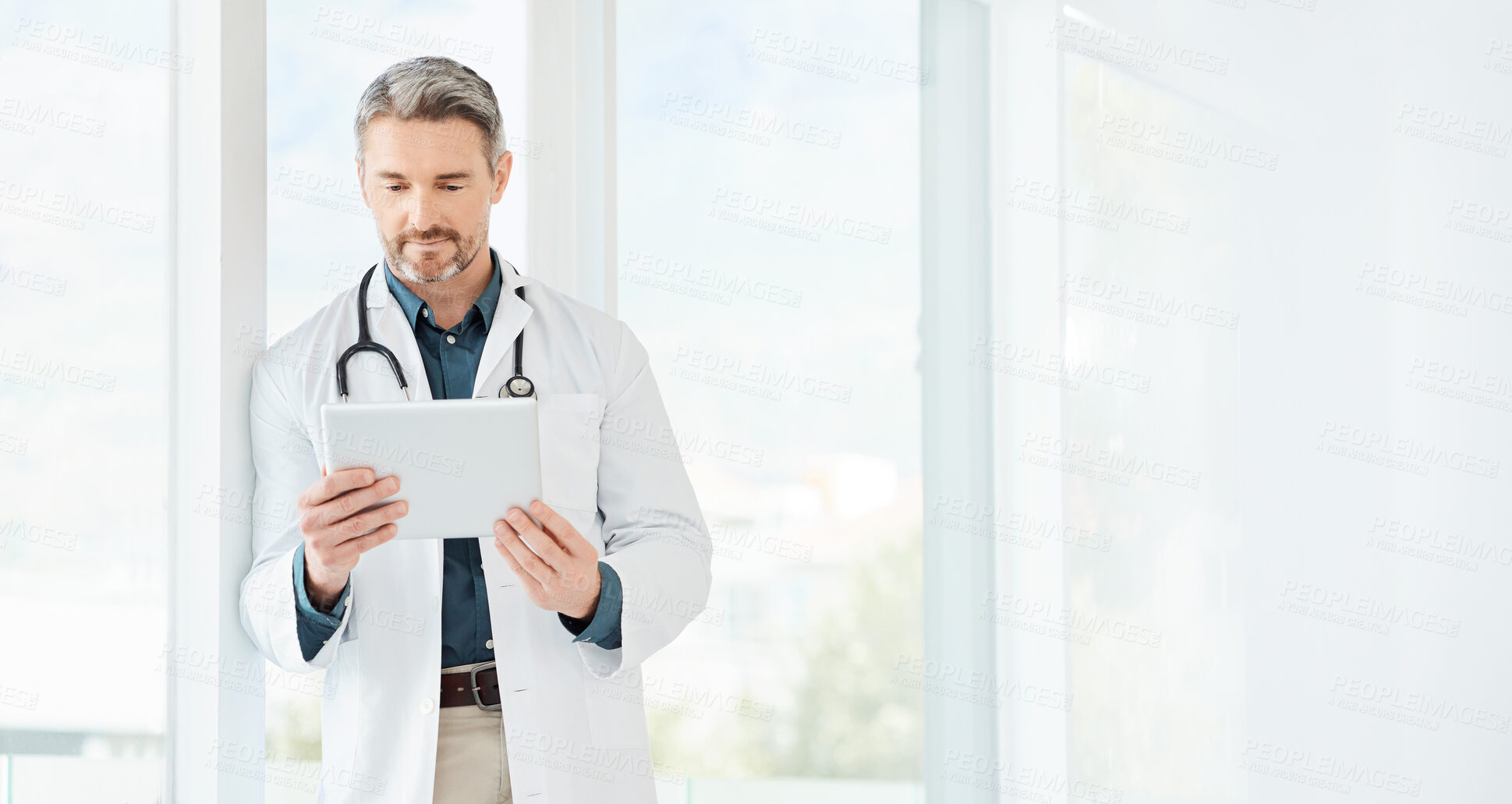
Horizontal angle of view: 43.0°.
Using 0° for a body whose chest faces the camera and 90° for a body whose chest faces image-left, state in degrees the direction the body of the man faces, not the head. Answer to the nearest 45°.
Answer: approximately 0°
